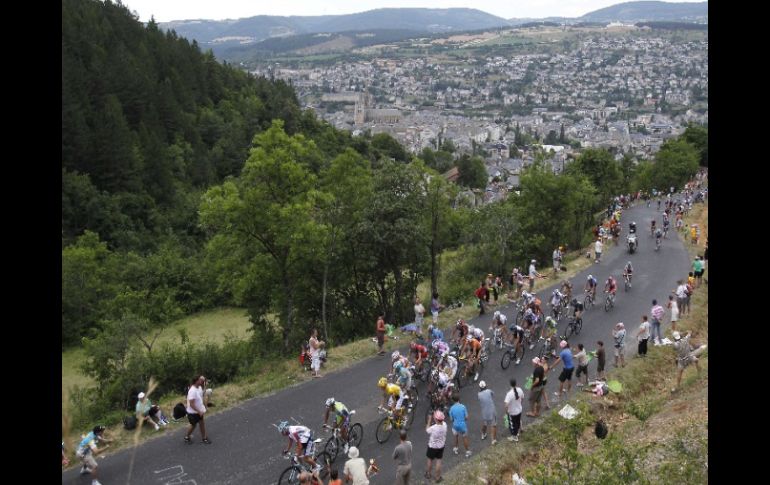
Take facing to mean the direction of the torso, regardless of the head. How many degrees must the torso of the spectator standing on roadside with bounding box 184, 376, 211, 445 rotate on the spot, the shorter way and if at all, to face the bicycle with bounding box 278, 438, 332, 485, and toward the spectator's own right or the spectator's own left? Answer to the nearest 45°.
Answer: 0° — they already face it

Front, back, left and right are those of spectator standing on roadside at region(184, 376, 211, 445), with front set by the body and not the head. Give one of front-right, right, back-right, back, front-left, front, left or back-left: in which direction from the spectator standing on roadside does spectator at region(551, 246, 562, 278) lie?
left

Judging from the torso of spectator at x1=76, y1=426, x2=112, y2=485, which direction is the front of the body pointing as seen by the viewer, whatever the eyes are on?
to the viewer's right

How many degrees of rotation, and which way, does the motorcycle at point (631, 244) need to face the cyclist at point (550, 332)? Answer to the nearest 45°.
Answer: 0° — it already faces them

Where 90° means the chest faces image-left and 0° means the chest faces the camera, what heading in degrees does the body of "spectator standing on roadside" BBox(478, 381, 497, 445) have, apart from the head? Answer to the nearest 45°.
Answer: approximately 135°

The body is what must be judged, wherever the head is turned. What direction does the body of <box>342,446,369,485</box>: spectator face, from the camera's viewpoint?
away from the camera

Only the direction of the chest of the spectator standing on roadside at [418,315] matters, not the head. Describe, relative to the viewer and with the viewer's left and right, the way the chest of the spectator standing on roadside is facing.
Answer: facing the viewer and to the right of the viewer

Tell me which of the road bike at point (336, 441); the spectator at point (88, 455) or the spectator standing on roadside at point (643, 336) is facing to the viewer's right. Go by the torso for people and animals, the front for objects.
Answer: the spectator

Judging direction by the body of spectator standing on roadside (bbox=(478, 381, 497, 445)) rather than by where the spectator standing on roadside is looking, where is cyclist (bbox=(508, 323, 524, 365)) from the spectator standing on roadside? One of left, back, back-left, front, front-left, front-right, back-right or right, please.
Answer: front-right

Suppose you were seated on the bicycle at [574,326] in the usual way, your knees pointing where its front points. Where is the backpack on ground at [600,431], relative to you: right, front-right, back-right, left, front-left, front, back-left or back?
front-left

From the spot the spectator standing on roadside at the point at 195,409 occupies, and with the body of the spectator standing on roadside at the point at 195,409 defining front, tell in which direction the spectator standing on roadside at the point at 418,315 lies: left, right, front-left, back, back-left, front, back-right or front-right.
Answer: left

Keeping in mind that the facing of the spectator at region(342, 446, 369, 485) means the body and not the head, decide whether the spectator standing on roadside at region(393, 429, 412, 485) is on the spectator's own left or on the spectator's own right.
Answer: on the spectator's own right

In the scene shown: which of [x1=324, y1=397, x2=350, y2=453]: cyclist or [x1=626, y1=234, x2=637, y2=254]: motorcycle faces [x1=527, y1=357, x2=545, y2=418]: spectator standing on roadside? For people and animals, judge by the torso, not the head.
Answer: the motorcycle

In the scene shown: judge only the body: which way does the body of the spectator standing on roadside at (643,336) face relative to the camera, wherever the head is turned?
to the viewer's left

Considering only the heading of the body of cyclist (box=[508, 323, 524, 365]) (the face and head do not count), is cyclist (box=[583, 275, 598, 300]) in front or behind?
behind
